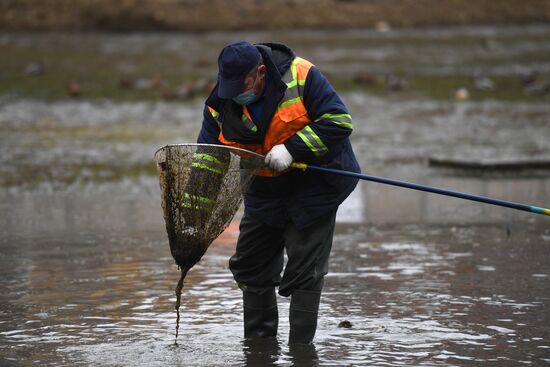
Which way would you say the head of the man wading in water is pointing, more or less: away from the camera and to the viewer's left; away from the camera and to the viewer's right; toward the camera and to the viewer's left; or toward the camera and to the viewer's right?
toward the camera and to the viewer's left

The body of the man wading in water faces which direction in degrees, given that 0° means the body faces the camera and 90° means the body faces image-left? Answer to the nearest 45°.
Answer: approximately 45°
